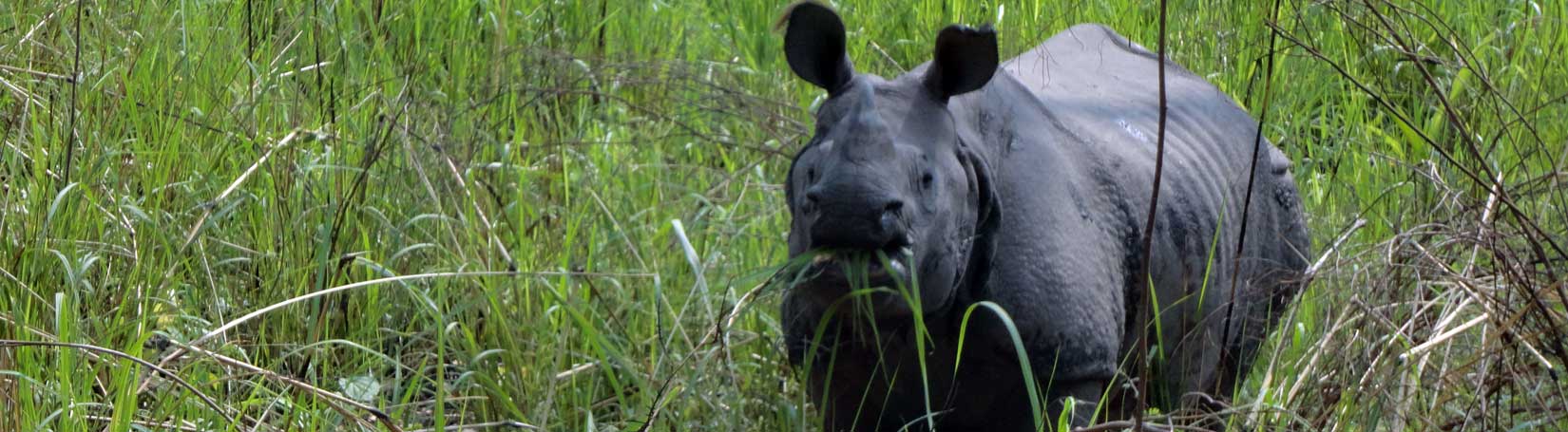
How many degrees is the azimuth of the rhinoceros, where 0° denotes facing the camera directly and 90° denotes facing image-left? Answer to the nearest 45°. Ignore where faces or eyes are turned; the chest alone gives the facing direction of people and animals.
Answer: approximately 45°
